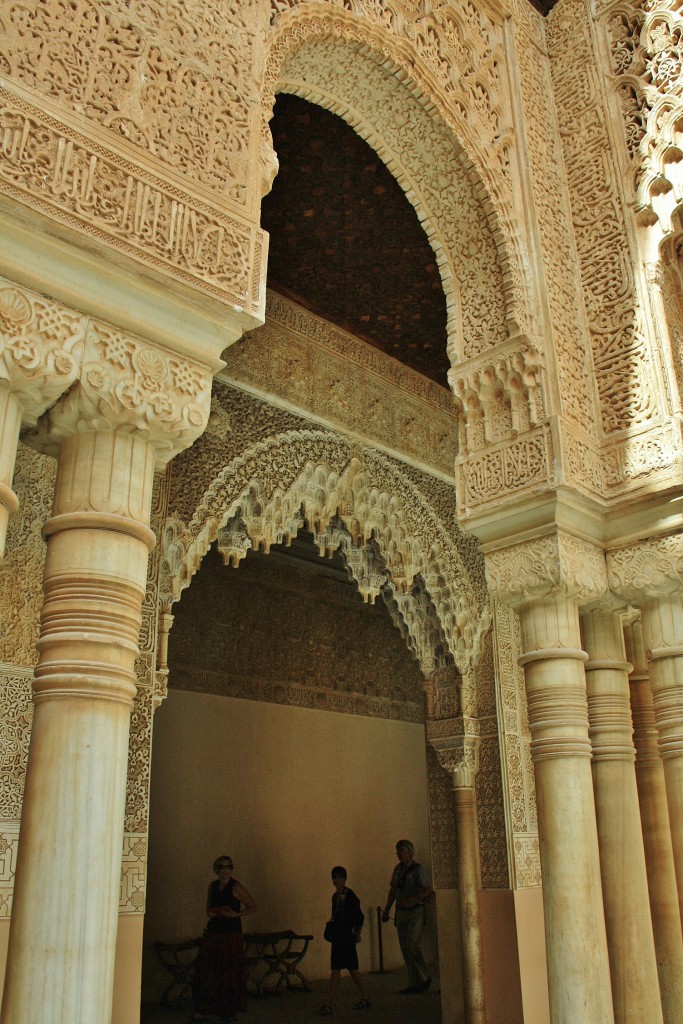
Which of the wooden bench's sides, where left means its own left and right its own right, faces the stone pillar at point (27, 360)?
front

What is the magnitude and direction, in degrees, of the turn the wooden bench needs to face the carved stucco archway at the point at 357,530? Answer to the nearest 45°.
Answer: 0° — it already faces it

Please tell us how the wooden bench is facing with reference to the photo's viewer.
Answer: facing the viewer

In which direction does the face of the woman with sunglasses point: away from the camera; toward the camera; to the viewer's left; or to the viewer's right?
toward the camera

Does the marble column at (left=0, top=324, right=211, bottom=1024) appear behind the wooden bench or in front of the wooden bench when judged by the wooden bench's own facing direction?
in front

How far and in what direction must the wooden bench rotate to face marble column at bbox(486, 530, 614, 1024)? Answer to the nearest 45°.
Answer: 0° — it already faces it

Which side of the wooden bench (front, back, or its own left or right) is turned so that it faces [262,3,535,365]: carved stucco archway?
front

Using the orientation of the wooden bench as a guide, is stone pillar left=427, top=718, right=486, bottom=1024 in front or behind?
in front
